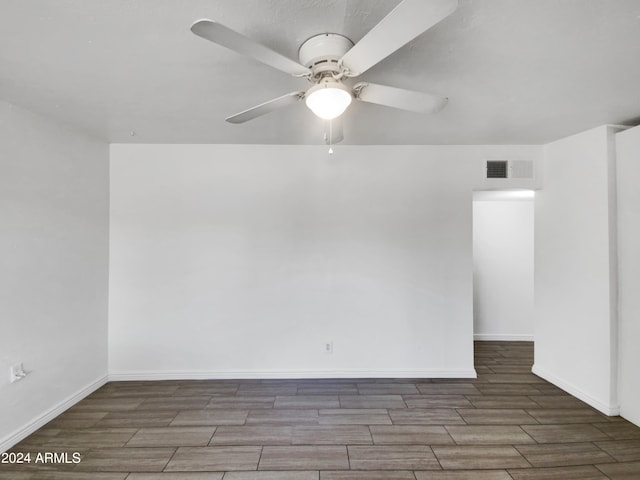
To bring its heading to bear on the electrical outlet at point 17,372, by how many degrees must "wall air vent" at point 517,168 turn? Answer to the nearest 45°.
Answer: approximately 45° to its right

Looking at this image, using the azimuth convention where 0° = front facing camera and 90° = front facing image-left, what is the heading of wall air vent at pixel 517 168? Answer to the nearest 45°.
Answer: approximately 0°

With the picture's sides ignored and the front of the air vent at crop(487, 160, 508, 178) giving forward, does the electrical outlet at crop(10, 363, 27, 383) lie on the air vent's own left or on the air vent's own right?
on the air vent's own right

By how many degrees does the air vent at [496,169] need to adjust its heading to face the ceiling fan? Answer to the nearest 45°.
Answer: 0° — it already faces it

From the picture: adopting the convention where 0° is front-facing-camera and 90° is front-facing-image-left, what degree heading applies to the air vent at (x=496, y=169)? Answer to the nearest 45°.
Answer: approximately 0°

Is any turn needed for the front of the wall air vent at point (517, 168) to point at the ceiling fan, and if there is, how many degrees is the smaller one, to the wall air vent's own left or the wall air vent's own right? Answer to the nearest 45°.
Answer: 0° — it already faces it

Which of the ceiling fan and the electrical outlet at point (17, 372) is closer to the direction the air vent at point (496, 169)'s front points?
the ceiling fan

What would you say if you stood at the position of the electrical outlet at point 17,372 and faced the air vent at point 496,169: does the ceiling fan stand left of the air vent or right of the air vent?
right
